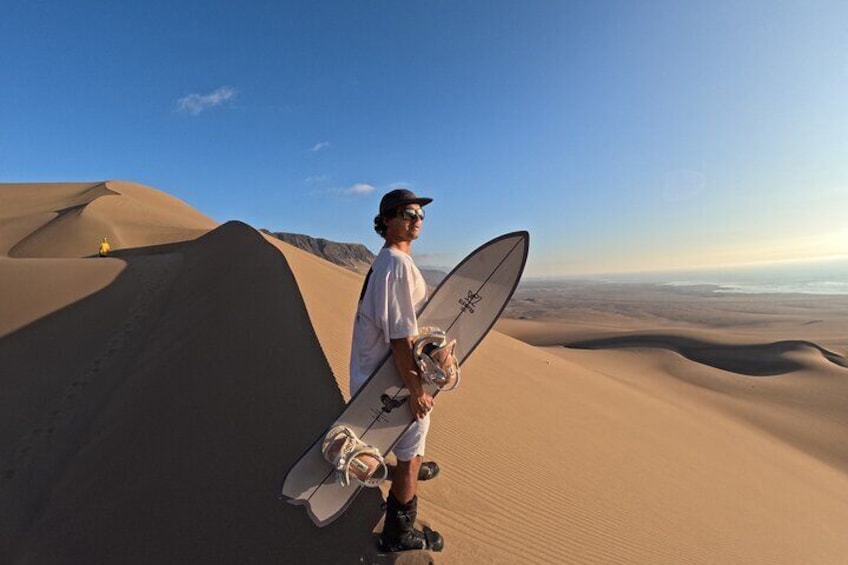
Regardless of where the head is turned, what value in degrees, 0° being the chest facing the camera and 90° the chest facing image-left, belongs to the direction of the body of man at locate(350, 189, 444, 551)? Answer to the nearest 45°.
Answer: approximately 270°
